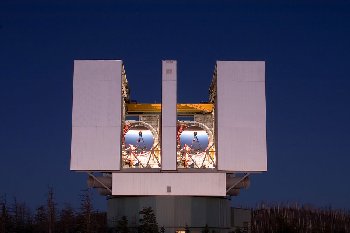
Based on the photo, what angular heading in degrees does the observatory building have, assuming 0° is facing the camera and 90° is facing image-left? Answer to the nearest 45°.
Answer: approximately 0°
